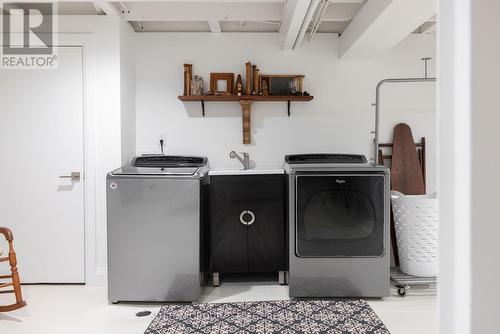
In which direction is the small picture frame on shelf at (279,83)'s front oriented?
toward the camera

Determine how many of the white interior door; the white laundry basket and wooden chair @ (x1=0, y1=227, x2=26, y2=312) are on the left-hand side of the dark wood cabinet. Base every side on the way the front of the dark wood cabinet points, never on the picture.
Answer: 1

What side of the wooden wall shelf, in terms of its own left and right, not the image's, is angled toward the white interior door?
right

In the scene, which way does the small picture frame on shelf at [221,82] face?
toward the camera
